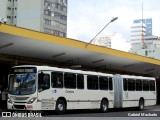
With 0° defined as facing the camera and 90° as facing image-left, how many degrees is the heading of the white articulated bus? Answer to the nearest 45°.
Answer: approximately 45°
